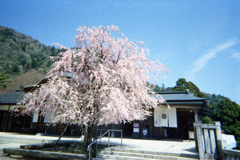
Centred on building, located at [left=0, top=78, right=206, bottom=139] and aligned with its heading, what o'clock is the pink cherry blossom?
The pink cherry blossom is roughly at 1 o'clock from the building.

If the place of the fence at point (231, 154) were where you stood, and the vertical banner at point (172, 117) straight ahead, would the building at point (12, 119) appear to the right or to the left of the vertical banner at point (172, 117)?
left

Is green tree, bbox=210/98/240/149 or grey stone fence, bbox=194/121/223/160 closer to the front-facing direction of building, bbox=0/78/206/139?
the grey stone fence

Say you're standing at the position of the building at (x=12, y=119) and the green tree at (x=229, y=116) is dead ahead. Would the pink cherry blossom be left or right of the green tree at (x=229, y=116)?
right

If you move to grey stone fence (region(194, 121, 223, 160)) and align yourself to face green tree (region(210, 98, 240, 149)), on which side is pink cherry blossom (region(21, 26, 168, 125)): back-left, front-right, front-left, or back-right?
front-left

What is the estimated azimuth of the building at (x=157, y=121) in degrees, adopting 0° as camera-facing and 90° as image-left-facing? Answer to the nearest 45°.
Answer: approximately 0°

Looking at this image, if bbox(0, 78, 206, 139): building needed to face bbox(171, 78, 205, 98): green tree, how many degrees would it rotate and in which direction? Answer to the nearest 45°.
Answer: approximately 135° to its left

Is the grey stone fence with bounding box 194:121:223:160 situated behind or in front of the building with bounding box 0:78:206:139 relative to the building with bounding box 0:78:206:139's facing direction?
in front
